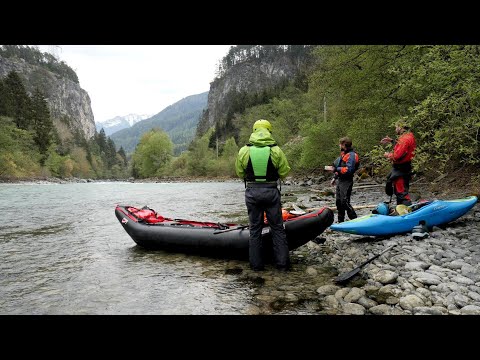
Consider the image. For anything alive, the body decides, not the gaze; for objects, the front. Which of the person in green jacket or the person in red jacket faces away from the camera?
the person in green jacket

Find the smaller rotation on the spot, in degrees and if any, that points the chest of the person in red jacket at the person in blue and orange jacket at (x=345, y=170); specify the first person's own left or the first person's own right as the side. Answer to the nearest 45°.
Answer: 0° — they already face them

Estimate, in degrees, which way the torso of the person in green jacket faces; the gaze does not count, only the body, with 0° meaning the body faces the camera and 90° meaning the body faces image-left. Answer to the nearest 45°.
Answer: approximately 180°

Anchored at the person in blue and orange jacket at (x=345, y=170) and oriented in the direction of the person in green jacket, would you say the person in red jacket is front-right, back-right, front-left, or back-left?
back-left

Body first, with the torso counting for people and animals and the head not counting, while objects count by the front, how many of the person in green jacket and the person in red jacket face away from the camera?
1

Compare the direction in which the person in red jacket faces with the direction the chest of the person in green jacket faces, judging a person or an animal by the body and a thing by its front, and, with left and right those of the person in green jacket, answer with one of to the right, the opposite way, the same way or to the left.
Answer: to the left

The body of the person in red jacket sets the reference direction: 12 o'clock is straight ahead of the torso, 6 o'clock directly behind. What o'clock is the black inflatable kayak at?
The black inflatable kayak is roughly at 11 o'clock from the person in red jacket.

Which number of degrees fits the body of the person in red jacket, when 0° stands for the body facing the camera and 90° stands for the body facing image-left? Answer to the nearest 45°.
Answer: approximately 90°
